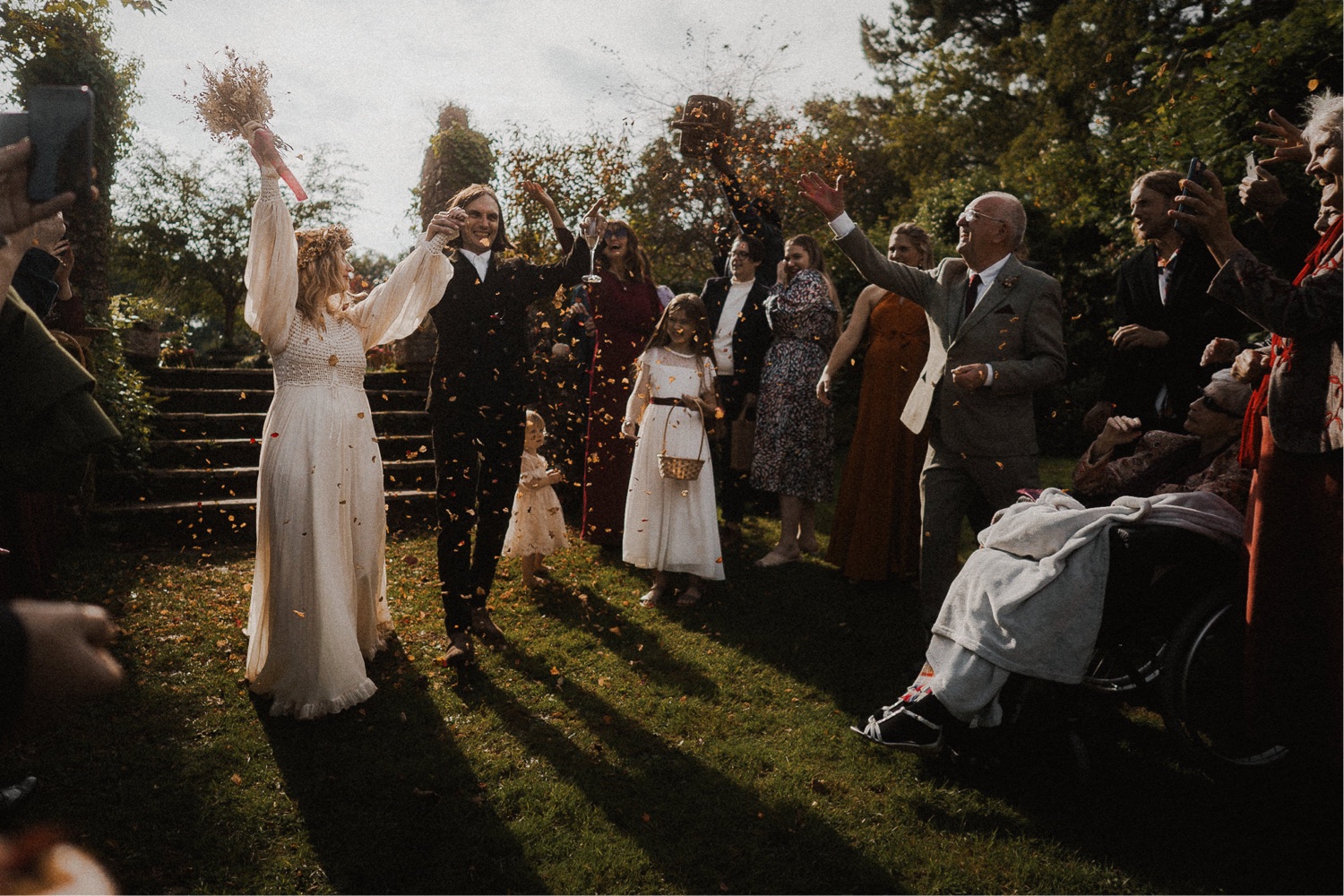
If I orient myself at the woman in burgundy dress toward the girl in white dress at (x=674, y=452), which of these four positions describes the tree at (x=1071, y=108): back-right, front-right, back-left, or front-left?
back-left

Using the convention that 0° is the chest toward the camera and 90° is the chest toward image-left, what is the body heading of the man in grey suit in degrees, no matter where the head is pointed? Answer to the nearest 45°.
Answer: approximately 45°

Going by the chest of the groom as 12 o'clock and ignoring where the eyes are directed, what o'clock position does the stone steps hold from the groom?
The stone steps is roughly at 5 o'clock from the groom.

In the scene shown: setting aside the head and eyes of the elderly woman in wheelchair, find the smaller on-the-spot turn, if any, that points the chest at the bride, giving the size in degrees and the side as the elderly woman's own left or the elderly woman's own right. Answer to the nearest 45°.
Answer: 0° — they already face them

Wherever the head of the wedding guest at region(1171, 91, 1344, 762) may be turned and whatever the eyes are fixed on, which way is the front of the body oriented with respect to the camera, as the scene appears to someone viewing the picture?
to the viewer's left

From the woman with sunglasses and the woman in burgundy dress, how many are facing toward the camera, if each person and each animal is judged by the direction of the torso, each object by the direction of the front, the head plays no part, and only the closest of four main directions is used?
1

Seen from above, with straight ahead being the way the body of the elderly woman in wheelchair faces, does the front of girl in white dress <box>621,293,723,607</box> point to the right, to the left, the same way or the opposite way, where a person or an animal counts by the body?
to the left

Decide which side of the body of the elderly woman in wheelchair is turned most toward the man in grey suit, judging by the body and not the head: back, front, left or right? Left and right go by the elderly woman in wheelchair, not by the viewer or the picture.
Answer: right

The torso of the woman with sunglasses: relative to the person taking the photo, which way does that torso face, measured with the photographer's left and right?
facing to the left of the viewer

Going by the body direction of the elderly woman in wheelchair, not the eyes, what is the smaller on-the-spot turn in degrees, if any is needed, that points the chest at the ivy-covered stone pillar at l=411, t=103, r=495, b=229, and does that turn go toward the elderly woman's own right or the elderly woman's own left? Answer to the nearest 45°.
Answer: approximately 45° to the elderly woman's own right

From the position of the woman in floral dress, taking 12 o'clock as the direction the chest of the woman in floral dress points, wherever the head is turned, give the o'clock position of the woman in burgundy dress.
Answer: The woman in burgundy dress is roughly at 2 o'clock from the woman in floral dress.

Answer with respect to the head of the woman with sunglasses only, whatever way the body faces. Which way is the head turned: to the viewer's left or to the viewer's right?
to the viewer's left
